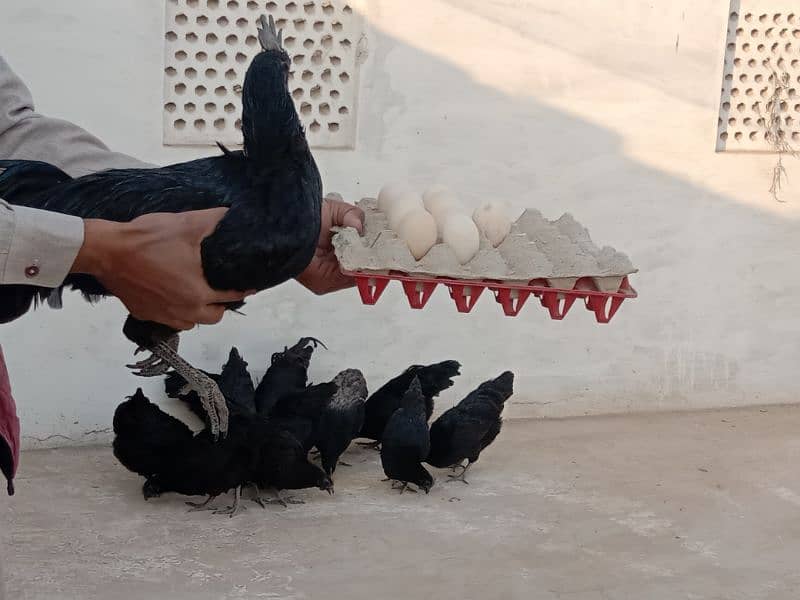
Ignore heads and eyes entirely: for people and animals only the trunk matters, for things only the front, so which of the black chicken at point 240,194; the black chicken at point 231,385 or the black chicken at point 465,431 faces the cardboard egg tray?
the black chicken at point 240,194

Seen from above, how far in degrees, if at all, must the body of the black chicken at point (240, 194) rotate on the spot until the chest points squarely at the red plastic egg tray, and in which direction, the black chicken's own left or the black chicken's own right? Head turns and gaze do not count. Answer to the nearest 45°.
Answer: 0° — it already faces it

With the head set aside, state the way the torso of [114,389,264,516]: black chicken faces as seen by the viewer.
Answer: to the viewer's left

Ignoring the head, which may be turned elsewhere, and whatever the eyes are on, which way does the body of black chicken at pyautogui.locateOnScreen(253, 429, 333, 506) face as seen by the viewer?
to the viewer's right

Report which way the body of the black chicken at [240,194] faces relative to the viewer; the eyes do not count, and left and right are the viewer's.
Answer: facing to the right of the viewer
